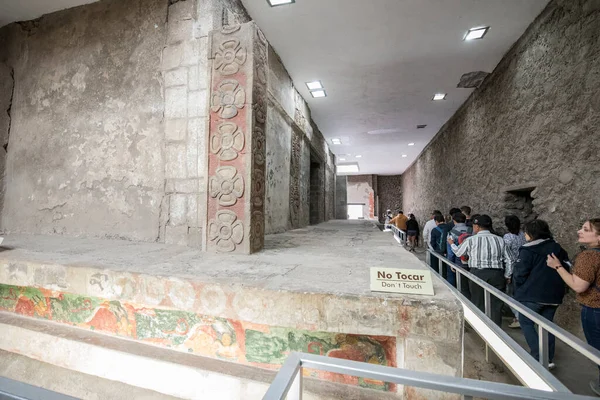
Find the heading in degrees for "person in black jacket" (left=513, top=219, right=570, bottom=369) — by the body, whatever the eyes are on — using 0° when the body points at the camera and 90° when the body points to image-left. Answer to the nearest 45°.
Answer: approximately 135°

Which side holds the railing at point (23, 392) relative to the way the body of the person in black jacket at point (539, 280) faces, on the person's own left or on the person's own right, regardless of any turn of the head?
on the person's own left

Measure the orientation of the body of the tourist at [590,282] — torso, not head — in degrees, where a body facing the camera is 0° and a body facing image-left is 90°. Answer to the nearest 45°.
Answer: approximately 90°

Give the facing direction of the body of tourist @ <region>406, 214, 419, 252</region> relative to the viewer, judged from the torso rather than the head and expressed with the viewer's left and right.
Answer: facing away from the viewer

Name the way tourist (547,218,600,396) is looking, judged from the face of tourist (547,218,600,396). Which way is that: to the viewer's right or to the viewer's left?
to the viewer's left

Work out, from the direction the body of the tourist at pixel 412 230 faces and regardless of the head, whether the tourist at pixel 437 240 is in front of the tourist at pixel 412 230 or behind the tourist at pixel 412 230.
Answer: behind

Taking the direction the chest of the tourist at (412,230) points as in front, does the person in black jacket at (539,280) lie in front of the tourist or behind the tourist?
behind

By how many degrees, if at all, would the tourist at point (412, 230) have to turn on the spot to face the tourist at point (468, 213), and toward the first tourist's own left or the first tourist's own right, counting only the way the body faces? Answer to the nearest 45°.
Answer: approximately 180°

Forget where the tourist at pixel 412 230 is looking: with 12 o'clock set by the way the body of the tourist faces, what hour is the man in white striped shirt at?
The man in white striped shirt is roughly at 6 o'clock from the tourist.

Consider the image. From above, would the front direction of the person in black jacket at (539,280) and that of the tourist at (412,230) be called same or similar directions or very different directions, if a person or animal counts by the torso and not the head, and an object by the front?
same or similar directions
